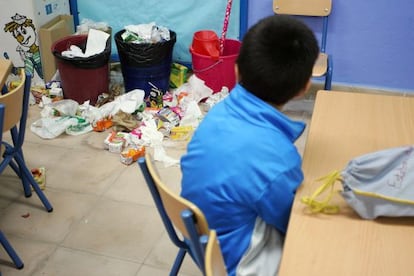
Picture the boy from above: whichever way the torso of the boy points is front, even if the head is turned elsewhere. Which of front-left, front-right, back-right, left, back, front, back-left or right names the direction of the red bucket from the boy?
front-left

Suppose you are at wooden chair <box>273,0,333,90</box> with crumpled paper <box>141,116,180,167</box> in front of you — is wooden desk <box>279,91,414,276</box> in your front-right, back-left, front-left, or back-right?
front-left

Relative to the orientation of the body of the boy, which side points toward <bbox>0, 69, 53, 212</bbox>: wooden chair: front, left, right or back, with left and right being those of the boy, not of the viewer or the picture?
left

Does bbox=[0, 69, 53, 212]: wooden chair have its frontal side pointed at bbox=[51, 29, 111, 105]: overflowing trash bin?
no

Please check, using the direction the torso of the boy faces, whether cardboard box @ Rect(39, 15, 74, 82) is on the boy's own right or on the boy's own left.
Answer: on the boy's own left

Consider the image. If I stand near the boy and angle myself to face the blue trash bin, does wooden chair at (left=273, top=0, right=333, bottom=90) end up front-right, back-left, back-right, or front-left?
front-right

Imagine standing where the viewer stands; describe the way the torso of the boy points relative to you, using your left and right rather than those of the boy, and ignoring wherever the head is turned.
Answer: facing away from the viewer and to the right of the viewer

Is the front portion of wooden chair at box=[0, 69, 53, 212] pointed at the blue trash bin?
no

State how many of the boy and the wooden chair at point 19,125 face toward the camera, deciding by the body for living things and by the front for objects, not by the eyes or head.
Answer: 0

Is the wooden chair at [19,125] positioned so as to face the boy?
no

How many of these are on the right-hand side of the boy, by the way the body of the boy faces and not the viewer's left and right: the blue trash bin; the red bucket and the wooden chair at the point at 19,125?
0
